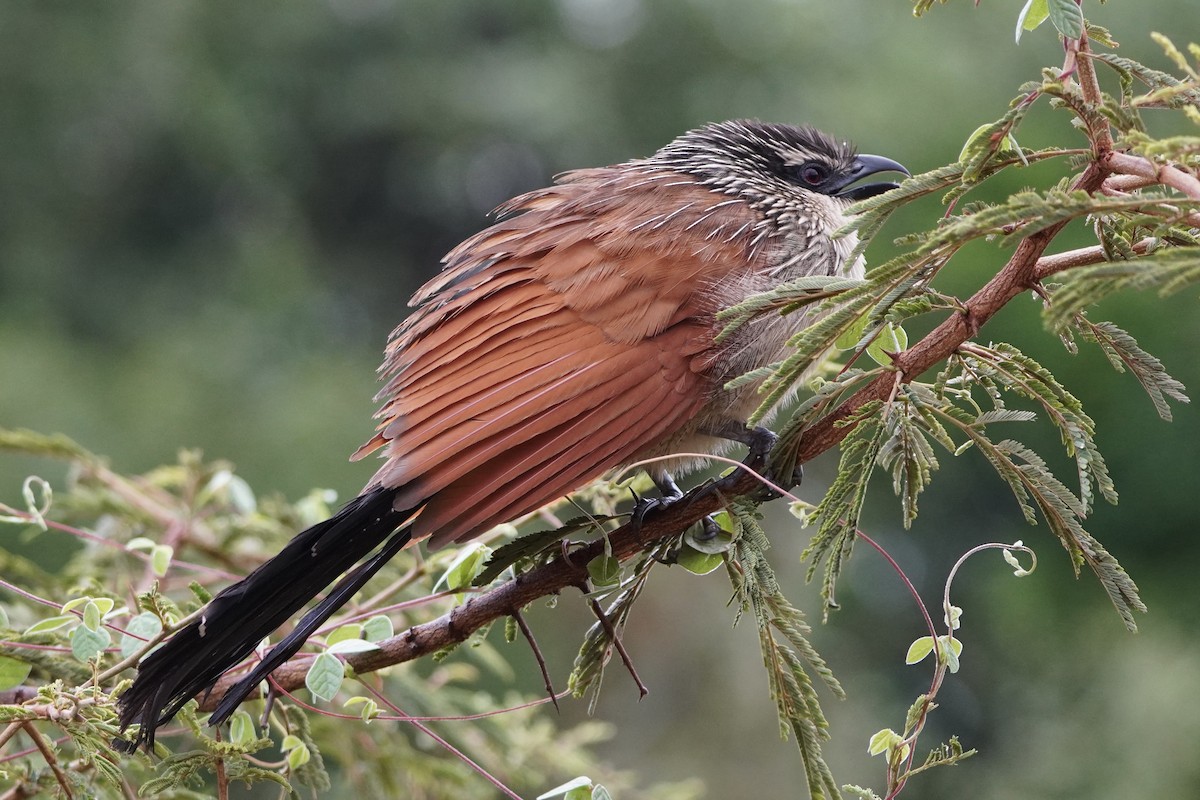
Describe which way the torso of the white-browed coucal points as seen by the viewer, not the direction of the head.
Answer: to the viewer's right
